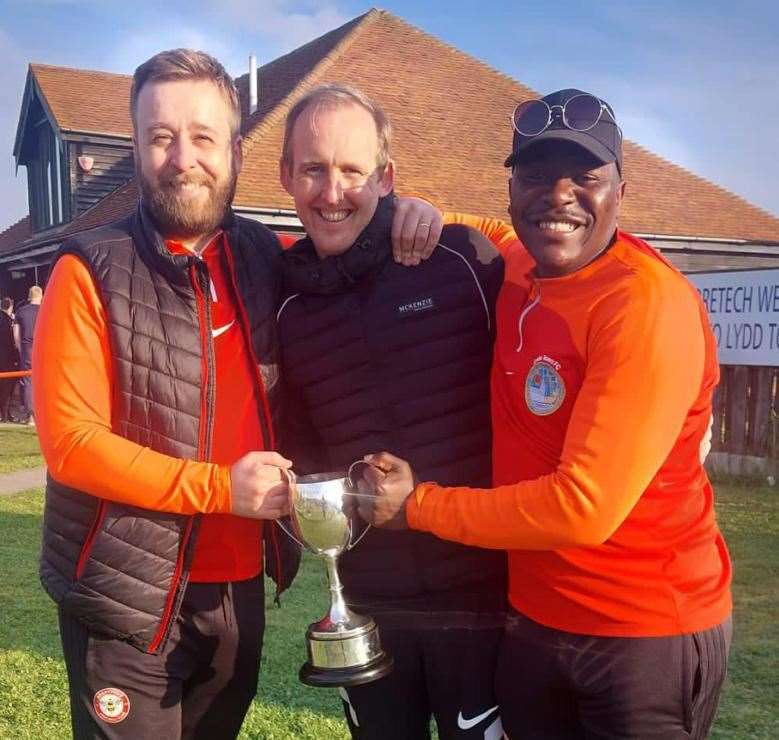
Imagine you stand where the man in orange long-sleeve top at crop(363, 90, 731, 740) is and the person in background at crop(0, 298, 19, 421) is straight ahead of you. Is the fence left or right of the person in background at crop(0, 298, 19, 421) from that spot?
right

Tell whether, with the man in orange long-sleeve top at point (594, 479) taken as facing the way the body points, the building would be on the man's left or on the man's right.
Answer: on the man's right

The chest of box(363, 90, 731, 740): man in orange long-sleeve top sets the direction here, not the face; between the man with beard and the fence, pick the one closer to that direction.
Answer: the man with beard

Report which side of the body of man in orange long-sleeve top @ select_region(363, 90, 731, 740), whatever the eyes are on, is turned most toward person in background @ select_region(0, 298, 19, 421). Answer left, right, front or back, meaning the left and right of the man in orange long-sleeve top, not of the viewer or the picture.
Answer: right

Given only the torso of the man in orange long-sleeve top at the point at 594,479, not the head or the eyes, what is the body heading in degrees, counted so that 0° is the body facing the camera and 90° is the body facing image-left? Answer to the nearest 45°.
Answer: approximately 45°

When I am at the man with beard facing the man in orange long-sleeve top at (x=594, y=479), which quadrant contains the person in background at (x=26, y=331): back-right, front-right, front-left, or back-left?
back-left

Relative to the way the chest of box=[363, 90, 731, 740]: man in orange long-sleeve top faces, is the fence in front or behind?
behind

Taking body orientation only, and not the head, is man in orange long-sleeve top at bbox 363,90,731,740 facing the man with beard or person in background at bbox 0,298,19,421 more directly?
the man with beard

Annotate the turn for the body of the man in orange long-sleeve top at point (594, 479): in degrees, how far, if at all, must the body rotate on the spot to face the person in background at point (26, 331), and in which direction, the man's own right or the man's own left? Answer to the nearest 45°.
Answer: approximately 90° to the man's own right
